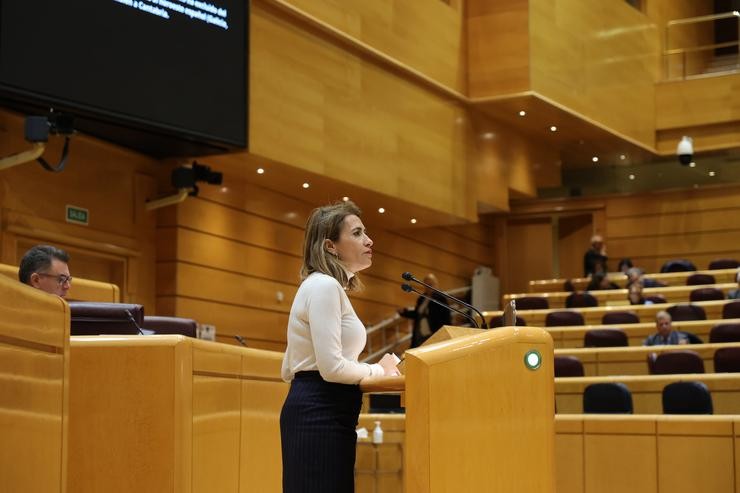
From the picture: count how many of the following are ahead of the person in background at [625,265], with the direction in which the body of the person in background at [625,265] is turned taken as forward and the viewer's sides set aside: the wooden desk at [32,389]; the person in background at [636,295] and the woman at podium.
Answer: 3

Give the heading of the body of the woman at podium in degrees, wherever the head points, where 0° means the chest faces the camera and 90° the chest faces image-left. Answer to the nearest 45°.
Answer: approximately 270°

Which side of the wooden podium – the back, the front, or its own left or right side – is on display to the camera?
right

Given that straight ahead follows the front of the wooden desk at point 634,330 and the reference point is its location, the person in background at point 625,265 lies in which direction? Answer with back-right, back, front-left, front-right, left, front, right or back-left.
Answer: back

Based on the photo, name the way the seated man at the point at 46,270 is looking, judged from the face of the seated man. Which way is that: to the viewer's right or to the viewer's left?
to the viewer's right
